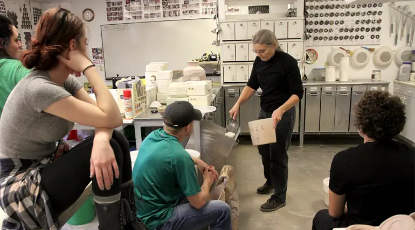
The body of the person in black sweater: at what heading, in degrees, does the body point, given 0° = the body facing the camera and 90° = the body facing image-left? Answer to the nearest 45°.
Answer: approximately 45°

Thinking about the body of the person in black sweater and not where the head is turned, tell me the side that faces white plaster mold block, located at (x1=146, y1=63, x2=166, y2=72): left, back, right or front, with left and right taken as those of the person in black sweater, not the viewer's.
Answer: right

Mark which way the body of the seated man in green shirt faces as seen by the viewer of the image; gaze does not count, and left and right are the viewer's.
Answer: facing away from the viewer and to the right of the viewer

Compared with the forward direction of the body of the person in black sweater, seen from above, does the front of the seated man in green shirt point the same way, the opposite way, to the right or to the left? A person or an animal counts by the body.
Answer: the opposite way

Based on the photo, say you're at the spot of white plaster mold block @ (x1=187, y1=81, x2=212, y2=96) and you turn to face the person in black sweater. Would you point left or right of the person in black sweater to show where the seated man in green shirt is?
right

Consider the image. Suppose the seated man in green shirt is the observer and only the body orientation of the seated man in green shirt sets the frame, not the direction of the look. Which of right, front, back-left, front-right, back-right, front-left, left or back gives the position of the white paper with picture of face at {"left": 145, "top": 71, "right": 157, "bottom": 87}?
front-left

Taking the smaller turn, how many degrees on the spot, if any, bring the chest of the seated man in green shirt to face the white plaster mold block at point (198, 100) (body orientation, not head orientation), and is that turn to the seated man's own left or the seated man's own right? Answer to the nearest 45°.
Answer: approximately 45° to the seated man's own left

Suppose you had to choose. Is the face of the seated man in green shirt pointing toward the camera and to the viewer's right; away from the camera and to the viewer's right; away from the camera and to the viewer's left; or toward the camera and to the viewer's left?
away from the camera and to the viewer's right

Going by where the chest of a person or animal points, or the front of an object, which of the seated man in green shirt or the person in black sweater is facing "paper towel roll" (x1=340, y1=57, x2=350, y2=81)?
the seated man in green shirt

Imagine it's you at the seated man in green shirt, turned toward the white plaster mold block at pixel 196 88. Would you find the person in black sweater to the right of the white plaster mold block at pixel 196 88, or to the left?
right

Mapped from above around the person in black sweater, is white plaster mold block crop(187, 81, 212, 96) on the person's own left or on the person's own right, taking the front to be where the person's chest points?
on the person's own right
